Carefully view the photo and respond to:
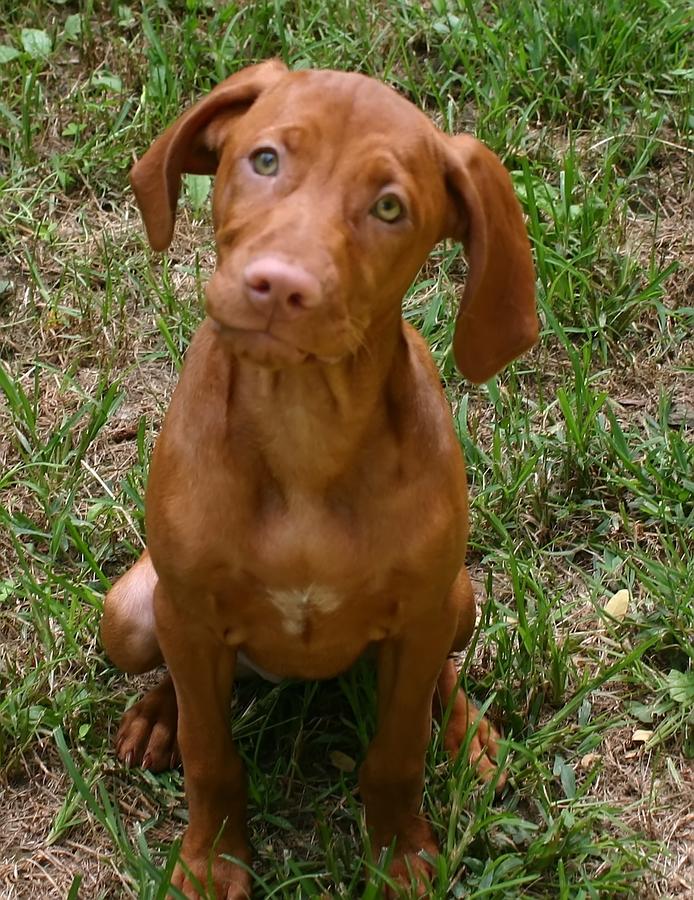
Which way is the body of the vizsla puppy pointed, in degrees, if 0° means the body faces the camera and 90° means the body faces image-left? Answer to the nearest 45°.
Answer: approximately 0°
